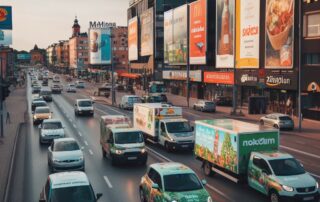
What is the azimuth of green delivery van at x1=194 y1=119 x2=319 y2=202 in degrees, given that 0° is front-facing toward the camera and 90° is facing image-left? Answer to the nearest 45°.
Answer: approximately 315°

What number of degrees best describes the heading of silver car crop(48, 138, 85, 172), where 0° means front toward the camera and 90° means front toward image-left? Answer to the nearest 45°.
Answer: approximately 0°

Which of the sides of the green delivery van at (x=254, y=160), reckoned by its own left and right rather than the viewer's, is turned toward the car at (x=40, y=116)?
back

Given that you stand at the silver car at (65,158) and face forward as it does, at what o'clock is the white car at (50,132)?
The white car is roughly at 6 o'clock from the silver car.

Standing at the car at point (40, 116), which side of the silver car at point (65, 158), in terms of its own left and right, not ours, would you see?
back

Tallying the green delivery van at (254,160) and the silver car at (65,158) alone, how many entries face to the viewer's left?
0

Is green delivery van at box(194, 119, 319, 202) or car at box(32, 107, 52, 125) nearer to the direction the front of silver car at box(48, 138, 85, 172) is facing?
the green delivery van

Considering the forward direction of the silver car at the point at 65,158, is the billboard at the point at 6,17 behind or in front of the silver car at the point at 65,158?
behind
